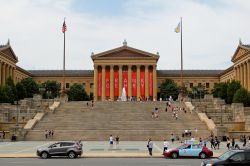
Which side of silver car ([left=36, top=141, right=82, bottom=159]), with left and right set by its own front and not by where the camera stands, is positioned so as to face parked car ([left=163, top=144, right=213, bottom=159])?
back

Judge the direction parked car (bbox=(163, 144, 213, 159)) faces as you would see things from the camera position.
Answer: facing to the left of the viewer

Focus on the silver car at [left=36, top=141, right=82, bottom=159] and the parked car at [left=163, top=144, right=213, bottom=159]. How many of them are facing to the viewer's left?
2

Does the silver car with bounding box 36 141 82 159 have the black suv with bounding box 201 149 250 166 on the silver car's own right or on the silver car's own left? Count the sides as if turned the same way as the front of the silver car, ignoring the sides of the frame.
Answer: on the silver car's own left

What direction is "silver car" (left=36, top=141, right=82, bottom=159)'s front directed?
to the viewer's left

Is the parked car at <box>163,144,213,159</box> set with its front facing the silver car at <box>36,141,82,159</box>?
yes
